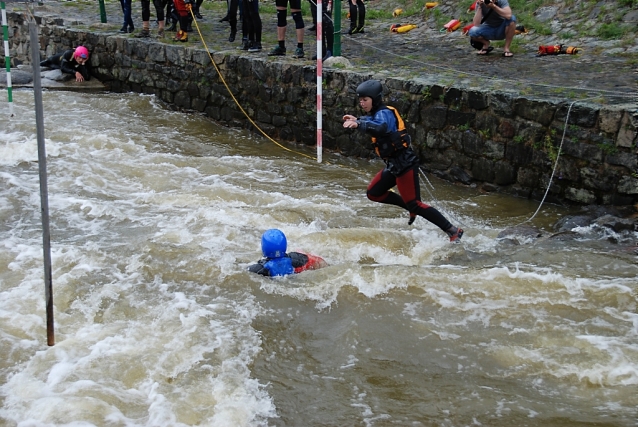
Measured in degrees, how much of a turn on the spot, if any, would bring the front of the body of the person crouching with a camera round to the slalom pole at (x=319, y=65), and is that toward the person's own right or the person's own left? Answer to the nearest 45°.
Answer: approximately 45° to the person's own right

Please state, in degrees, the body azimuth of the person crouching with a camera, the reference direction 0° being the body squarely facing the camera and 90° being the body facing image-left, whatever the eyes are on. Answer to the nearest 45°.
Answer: approximately 0°

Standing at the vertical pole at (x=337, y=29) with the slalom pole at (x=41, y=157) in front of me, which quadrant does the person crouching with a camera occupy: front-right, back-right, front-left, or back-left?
back-left

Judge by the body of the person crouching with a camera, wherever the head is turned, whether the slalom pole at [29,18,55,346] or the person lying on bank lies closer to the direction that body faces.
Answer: the slalom pole

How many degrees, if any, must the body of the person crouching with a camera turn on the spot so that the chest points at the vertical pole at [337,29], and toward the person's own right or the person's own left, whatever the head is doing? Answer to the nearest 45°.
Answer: approximately 90° to the person's own right

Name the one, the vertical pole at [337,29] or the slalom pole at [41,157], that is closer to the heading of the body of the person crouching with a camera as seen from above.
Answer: the slalom pole
